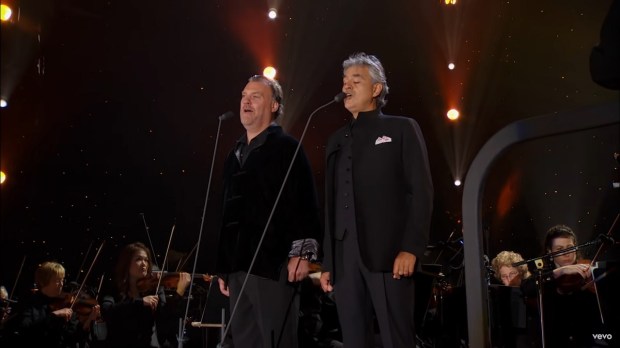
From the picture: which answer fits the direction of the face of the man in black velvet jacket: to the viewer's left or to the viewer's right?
to the viewer's left

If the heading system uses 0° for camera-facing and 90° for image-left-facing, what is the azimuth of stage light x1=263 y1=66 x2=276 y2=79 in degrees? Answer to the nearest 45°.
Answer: approximately 0°

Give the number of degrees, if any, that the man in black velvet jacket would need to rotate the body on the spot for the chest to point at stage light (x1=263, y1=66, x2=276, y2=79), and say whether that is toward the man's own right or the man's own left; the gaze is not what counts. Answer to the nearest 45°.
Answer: approximately 135° to the man's own right

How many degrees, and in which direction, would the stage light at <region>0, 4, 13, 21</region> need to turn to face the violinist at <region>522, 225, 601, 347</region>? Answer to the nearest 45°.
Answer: approximately 90° to its left

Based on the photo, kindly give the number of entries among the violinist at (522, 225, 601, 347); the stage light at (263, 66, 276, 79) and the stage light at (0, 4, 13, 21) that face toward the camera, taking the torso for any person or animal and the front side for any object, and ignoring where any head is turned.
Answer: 3

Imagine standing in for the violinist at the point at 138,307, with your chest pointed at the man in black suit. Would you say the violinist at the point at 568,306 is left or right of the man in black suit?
left

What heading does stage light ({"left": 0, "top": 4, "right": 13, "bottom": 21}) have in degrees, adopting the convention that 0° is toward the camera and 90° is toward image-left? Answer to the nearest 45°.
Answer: approximately 0°
